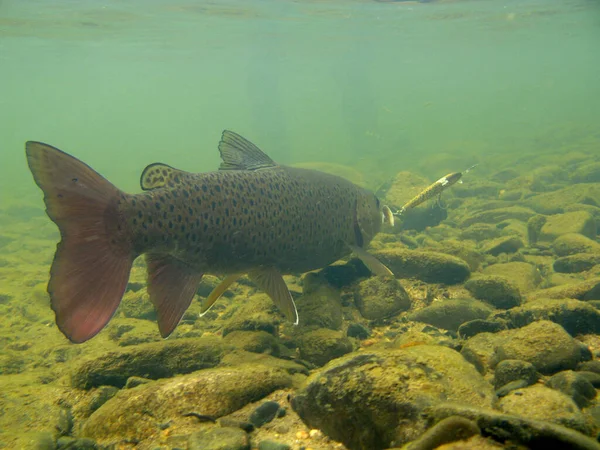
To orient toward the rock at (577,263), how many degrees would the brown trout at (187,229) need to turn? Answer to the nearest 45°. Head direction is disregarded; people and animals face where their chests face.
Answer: approximately 45° to its right

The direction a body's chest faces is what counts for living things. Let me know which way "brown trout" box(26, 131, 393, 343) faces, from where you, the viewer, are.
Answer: facing away from the viewer and to the right of the viewer

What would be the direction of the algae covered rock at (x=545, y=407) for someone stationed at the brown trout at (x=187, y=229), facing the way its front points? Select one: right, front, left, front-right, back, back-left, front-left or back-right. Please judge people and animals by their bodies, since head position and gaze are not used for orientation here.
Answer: right

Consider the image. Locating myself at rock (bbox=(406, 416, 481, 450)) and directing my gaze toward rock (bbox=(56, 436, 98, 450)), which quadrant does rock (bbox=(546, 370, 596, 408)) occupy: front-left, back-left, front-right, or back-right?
back-right

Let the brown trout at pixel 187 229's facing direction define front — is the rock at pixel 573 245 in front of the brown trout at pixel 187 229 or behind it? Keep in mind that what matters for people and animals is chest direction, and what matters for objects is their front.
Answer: in front

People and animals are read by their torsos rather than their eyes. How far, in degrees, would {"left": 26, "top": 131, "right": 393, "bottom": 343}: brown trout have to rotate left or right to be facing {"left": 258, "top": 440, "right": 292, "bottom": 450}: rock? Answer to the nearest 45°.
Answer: approximately 135° to its right

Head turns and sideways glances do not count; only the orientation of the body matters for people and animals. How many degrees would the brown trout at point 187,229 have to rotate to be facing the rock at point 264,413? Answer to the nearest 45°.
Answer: approximately 135° to its right

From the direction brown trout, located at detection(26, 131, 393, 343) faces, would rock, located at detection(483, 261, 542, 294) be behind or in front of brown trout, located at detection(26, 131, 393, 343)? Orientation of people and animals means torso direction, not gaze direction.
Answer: in front
